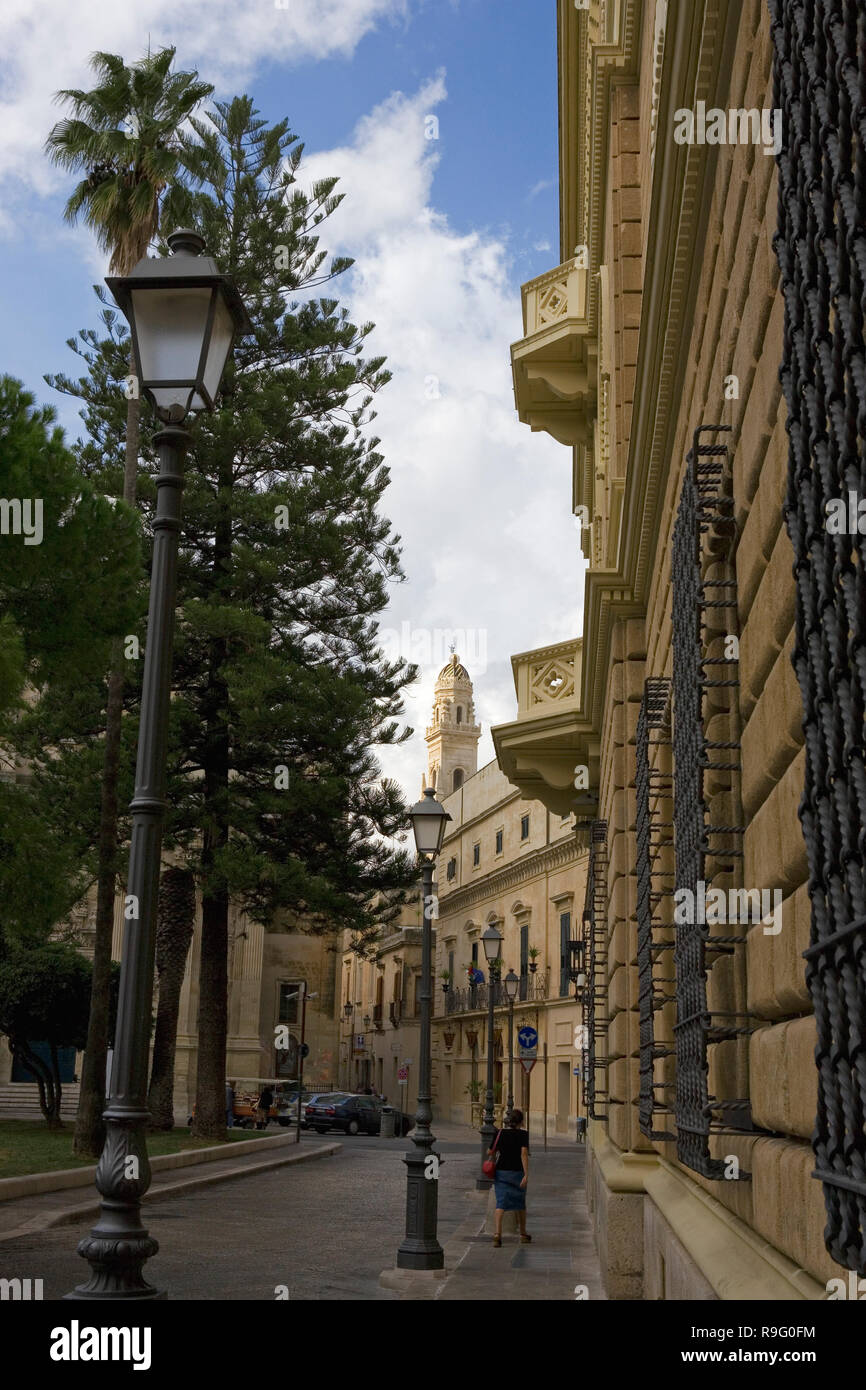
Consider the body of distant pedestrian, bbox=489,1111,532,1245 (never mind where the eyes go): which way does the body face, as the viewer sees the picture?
away from the camera

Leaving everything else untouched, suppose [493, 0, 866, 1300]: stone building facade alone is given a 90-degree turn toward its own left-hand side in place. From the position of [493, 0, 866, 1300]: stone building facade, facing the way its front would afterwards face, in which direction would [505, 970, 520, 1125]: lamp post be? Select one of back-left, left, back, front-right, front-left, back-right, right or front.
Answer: back

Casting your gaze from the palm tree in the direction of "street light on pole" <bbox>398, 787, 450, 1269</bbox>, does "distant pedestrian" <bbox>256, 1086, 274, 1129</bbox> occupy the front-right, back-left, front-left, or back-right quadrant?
back-left

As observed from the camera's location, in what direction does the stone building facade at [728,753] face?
facing to the left of the viewer

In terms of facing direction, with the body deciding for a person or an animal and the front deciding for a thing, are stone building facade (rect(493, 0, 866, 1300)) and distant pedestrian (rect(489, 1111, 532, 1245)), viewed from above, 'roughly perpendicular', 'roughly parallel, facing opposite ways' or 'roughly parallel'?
roughly perpendicular

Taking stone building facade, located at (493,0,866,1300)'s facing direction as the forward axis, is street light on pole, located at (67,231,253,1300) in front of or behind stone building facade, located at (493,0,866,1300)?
in front

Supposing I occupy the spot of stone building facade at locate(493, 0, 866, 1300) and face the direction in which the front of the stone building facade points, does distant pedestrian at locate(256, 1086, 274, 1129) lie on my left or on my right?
on my right

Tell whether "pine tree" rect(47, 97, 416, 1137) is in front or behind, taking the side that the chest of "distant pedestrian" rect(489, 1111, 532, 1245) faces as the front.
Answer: in front

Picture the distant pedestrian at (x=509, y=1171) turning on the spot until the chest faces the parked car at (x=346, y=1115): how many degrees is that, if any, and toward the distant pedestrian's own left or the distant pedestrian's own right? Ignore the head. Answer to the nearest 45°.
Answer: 0° — they already face it

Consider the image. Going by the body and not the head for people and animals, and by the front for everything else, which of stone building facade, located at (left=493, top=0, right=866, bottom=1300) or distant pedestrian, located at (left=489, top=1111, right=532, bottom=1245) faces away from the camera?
the distant pedestrian

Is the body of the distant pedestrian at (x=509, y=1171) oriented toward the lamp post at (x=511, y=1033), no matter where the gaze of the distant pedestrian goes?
yes

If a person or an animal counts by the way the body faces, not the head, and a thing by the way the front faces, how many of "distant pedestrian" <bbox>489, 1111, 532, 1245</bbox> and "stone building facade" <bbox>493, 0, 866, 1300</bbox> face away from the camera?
1

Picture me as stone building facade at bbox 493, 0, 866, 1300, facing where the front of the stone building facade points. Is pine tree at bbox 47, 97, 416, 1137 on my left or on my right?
on my right

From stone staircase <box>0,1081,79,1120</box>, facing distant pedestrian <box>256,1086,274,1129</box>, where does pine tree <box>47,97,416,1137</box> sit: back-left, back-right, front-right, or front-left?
front-right
